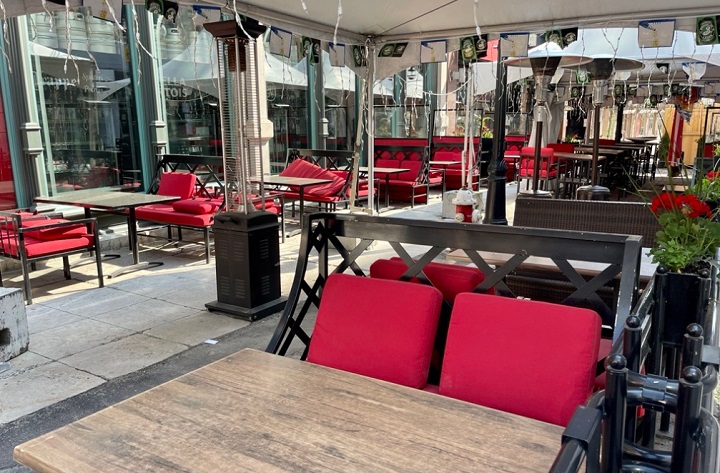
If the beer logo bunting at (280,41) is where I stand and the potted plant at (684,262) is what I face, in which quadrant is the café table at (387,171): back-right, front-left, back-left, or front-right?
back-left

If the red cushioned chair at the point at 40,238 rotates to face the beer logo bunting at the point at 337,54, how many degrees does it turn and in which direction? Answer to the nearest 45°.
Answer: approximately 45° to its right

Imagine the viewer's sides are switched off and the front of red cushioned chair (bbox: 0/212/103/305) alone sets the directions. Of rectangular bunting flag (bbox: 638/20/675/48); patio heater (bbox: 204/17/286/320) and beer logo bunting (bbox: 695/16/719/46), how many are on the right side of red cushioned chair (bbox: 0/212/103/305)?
3

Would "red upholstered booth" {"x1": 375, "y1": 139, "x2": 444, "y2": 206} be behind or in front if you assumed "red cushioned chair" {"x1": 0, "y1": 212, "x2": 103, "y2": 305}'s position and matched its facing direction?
in front

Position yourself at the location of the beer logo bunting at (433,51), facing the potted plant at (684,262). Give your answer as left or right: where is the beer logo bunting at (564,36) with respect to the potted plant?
left

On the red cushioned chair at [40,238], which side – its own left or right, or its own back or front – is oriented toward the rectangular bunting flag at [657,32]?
right

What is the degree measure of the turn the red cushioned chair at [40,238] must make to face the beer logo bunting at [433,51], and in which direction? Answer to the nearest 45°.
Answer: approximately 45° to its right

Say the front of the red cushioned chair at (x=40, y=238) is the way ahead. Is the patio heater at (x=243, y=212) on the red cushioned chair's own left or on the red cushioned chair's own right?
on the red cushioned chair's own right

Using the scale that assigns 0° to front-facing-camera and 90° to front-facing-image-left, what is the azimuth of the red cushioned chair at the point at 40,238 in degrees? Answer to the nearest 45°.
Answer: approximately 225°

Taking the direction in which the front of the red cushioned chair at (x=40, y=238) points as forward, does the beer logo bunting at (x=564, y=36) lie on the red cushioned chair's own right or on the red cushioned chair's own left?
on the red cushioned chair's own right

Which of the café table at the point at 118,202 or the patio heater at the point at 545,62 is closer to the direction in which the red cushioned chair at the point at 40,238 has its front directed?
the café table

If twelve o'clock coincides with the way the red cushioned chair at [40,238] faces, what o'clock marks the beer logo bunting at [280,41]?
The beer logo bunting is roughly at 2 o'clock from the red cushioned chair.
